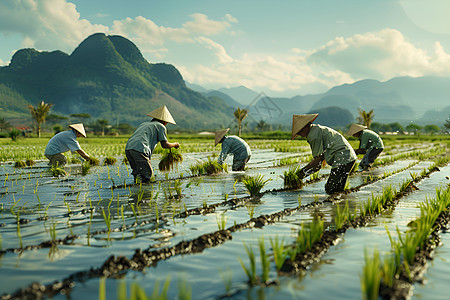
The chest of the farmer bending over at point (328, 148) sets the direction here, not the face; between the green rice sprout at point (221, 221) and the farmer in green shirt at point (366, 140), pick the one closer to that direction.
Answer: the green rice sprout

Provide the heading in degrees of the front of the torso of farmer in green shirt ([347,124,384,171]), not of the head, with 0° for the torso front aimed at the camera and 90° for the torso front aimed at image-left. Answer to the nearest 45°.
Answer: approximately 90°

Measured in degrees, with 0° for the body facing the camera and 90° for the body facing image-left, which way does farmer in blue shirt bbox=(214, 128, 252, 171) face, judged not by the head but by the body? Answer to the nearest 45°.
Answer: approximately 90°

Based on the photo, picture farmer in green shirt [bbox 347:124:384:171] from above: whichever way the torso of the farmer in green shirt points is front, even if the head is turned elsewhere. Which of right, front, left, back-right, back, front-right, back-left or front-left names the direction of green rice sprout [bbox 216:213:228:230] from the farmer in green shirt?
left

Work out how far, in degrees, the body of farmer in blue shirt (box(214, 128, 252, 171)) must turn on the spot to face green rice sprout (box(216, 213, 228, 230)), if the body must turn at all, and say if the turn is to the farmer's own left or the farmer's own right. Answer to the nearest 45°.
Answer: approximately 90° to the farmer's own left

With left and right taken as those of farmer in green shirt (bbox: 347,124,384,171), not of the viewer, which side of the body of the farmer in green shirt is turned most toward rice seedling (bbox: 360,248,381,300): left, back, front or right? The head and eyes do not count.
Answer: left

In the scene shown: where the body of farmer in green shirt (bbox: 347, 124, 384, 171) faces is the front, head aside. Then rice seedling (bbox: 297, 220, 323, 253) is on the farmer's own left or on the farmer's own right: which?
on the farmer's own left

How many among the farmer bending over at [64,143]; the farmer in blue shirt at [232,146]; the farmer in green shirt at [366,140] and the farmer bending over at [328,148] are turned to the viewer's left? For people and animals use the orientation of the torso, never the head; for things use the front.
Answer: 3

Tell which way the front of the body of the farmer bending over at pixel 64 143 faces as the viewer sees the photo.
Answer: to the viewer's right

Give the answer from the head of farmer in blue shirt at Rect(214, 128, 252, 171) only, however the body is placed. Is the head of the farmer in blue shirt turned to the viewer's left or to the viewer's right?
to the viewer's left

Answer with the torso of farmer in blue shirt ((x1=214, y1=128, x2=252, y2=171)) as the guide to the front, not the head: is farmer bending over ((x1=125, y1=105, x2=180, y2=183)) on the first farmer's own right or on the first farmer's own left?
on the first farmer's own left

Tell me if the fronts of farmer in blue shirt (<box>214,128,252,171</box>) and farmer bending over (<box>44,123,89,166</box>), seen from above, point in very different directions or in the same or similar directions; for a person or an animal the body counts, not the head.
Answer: very different directions

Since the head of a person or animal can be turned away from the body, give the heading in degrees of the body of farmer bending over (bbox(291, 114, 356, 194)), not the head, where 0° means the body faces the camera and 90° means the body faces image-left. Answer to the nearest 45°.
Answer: approximately 90°

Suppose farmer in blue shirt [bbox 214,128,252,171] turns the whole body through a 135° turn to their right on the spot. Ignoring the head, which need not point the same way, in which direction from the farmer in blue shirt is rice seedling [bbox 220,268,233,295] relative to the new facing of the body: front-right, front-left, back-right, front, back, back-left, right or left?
back-right
